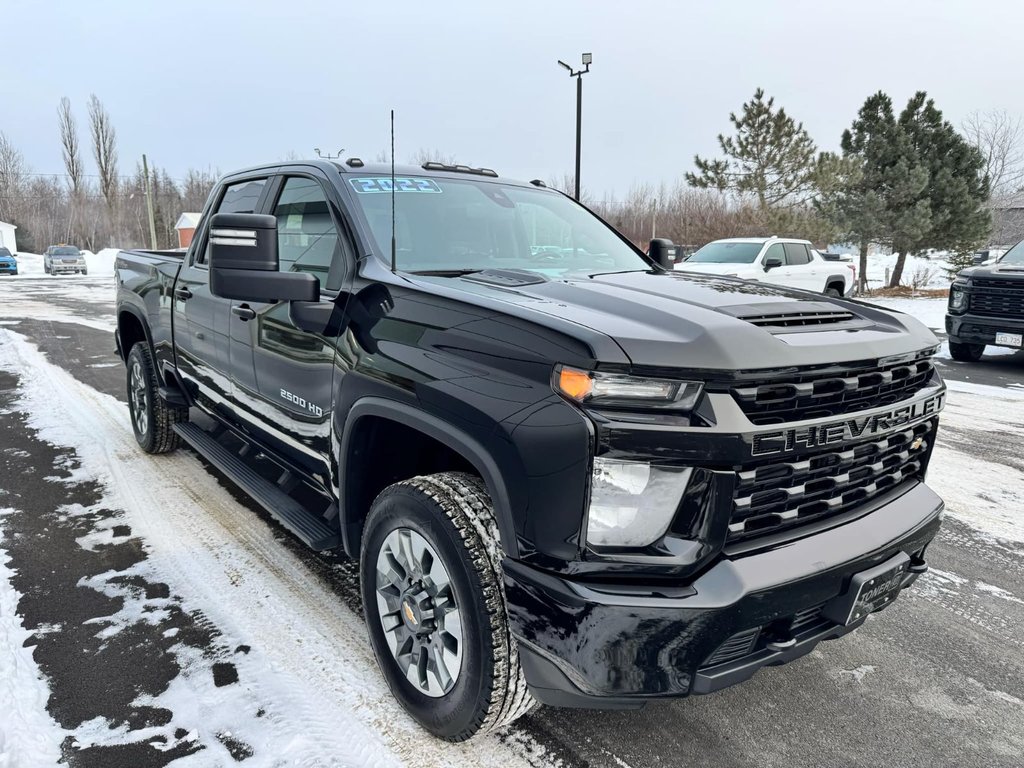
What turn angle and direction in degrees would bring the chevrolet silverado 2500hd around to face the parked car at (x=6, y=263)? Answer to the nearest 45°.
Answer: approximately 180°

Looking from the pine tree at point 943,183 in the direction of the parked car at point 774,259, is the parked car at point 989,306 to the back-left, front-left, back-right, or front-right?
front-left

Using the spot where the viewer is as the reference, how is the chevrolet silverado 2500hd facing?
facing the viewer and to the right of the viewer

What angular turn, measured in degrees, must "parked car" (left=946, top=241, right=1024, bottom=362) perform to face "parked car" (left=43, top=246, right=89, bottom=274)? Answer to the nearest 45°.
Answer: approximately 45° to its right

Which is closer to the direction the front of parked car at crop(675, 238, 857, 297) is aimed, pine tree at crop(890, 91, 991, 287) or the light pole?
the light pole

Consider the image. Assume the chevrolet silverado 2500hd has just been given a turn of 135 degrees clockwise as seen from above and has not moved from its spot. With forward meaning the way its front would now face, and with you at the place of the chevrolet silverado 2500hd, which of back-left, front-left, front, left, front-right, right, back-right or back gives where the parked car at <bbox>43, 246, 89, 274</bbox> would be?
front-right

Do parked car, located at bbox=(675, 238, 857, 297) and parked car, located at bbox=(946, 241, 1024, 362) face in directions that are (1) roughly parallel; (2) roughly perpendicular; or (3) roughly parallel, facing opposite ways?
roughly parallel

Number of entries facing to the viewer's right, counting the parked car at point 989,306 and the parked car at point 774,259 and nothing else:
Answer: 0

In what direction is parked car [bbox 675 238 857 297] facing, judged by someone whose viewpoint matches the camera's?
facing the viewer and to the left of the viewer

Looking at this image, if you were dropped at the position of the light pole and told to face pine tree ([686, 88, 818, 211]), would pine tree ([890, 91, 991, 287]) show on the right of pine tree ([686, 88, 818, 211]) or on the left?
right

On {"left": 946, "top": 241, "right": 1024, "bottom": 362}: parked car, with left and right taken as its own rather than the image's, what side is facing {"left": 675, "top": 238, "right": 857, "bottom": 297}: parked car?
right

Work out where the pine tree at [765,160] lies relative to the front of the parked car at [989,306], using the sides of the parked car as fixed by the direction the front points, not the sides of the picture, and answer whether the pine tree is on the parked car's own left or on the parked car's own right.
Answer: on the parked car's own right

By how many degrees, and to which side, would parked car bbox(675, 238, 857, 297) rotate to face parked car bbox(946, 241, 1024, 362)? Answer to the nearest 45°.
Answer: approximately 90° to its left

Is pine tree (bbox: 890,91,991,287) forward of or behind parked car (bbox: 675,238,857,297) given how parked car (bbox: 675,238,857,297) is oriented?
behind

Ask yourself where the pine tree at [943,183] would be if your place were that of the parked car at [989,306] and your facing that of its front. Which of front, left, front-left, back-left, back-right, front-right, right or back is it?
back-right

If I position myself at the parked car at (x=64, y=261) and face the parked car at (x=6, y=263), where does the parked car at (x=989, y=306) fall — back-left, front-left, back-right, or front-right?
back-left

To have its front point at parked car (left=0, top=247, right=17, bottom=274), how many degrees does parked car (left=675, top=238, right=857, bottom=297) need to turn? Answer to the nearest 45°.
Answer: approximately 45° to its right
